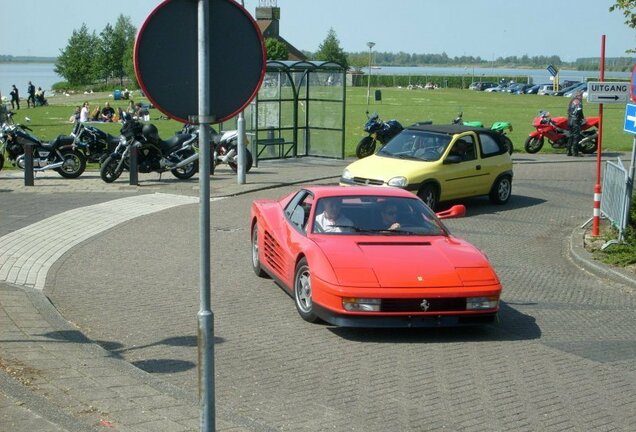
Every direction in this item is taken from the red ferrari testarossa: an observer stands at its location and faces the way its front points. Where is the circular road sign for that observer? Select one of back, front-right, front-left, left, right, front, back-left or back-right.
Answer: front-right

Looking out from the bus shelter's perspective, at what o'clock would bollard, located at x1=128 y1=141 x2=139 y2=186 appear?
The bollard is roughly at 1 o'clock from the bus shelter.

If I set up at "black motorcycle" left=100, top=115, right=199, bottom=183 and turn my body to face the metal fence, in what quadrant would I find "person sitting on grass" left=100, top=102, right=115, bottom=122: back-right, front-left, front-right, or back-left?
back-left

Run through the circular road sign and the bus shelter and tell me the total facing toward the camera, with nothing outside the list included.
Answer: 1

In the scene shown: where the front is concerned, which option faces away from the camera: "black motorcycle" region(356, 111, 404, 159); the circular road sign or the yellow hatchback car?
the circular road sign

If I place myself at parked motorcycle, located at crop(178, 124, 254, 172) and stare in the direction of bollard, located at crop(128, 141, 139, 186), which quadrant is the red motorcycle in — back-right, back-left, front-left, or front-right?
back-left

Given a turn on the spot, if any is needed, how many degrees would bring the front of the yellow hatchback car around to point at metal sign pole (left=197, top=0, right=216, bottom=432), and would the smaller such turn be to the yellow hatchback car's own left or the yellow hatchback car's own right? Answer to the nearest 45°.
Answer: approximately 45° to the yellow hatchback car's own left

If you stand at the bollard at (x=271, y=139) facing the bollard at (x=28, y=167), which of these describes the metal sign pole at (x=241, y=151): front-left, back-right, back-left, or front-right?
front-left

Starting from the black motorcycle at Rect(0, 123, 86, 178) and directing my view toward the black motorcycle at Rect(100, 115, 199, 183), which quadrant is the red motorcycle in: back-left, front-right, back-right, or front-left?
front-left

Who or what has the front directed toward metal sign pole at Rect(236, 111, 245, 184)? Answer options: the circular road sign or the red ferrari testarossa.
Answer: the circular road sign

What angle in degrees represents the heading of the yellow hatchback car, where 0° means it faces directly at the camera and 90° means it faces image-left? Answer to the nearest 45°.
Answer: approximately 45°

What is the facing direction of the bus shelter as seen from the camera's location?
facing the viewer

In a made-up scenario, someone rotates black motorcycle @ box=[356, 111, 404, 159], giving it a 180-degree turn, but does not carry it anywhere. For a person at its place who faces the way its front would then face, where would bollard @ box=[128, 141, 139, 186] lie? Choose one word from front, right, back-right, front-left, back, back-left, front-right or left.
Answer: back

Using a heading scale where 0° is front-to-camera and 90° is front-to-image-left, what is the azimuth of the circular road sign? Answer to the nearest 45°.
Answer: approximately 180°

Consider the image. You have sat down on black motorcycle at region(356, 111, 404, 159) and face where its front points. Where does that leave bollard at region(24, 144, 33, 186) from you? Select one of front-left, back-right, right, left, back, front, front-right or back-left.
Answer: front

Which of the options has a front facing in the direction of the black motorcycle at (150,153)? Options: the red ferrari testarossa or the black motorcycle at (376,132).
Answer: the black motorcycle at (376,132)

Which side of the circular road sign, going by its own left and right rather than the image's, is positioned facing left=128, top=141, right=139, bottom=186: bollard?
front

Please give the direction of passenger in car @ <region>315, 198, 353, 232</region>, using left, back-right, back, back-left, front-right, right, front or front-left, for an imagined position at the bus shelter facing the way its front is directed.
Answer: front
